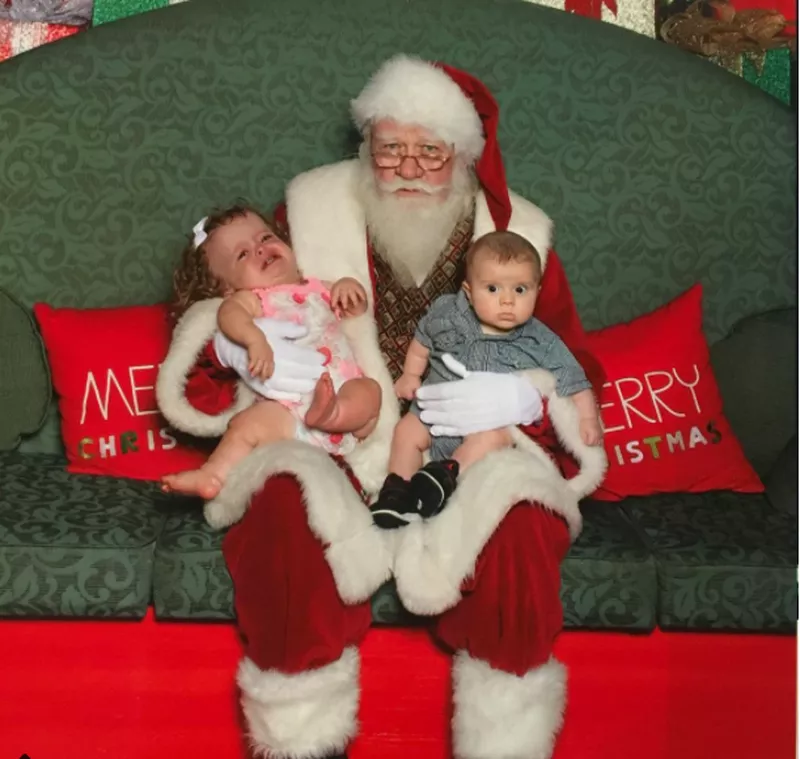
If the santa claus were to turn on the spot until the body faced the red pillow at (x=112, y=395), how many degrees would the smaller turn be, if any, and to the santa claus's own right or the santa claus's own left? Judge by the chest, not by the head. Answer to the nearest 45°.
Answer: approximately 135° to the santa claus's own right

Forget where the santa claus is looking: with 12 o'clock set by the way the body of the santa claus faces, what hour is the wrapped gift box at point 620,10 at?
The wrapped gift box is roughly at 7 o'clock from the santa claus.

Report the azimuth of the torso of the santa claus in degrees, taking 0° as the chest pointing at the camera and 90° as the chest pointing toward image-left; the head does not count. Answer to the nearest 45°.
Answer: approximately 0°
